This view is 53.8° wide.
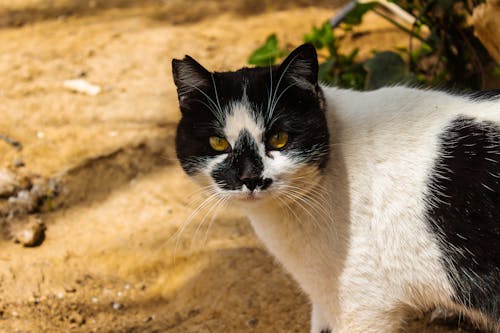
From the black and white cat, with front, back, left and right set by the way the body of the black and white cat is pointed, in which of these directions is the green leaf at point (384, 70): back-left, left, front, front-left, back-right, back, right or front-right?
right

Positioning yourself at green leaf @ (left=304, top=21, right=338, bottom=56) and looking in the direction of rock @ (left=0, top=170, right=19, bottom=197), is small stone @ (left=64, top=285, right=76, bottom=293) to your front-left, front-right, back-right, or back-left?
front-left

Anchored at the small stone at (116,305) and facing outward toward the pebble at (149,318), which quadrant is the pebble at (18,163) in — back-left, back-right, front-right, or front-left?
back-left

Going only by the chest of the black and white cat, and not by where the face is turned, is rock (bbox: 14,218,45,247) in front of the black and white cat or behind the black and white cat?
in front

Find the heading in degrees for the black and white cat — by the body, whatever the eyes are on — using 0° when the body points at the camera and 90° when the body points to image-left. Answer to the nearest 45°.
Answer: approximately 90°

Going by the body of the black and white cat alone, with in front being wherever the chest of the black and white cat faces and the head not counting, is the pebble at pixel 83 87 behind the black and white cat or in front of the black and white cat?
in front

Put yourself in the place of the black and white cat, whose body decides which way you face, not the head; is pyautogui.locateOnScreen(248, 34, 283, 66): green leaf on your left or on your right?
on your right

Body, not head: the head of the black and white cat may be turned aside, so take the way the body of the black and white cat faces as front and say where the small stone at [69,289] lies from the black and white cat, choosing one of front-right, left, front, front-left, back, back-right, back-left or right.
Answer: front

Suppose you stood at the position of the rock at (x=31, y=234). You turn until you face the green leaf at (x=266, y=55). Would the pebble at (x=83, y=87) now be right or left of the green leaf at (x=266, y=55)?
left
